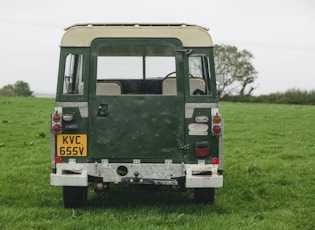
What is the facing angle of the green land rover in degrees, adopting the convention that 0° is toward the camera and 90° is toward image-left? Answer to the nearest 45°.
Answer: approximately 180°
